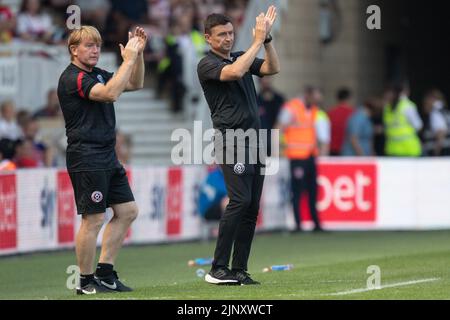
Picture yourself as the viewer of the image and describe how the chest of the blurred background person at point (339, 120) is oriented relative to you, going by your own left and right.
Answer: facing away from the viewer

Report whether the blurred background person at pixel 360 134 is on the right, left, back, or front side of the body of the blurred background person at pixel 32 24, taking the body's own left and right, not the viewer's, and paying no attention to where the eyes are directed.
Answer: left

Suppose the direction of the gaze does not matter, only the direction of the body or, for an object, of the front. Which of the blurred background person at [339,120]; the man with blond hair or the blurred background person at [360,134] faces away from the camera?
the blurred background person at [339,120]

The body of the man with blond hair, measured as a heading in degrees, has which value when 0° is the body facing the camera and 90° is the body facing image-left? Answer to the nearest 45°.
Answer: approximately 315°

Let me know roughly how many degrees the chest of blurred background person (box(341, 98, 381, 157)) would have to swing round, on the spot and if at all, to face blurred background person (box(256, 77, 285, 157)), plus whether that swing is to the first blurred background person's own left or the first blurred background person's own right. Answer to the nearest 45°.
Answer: approximately 135° to the first blurred background person's own right
